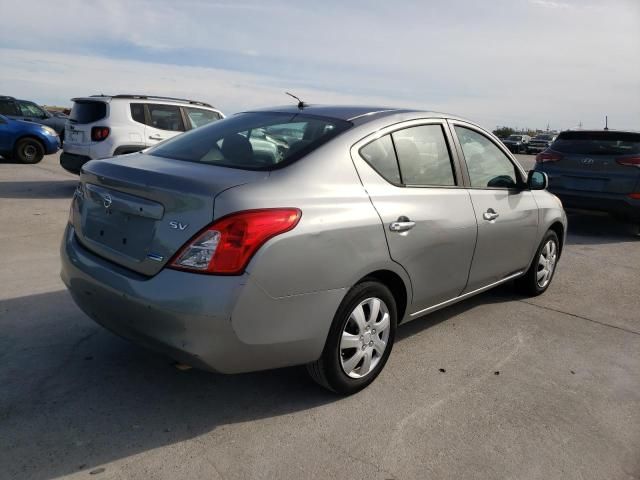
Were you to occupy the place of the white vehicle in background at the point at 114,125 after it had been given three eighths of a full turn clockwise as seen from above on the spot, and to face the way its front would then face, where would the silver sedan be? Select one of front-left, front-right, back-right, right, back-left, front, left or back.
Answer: front

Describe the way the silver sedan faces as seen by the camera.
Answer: facing away from the viewer and to the right of the viewer

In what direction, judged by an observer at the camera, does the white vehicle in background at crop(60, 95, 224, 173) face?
facing away from the viewer and to the right of the viewer
